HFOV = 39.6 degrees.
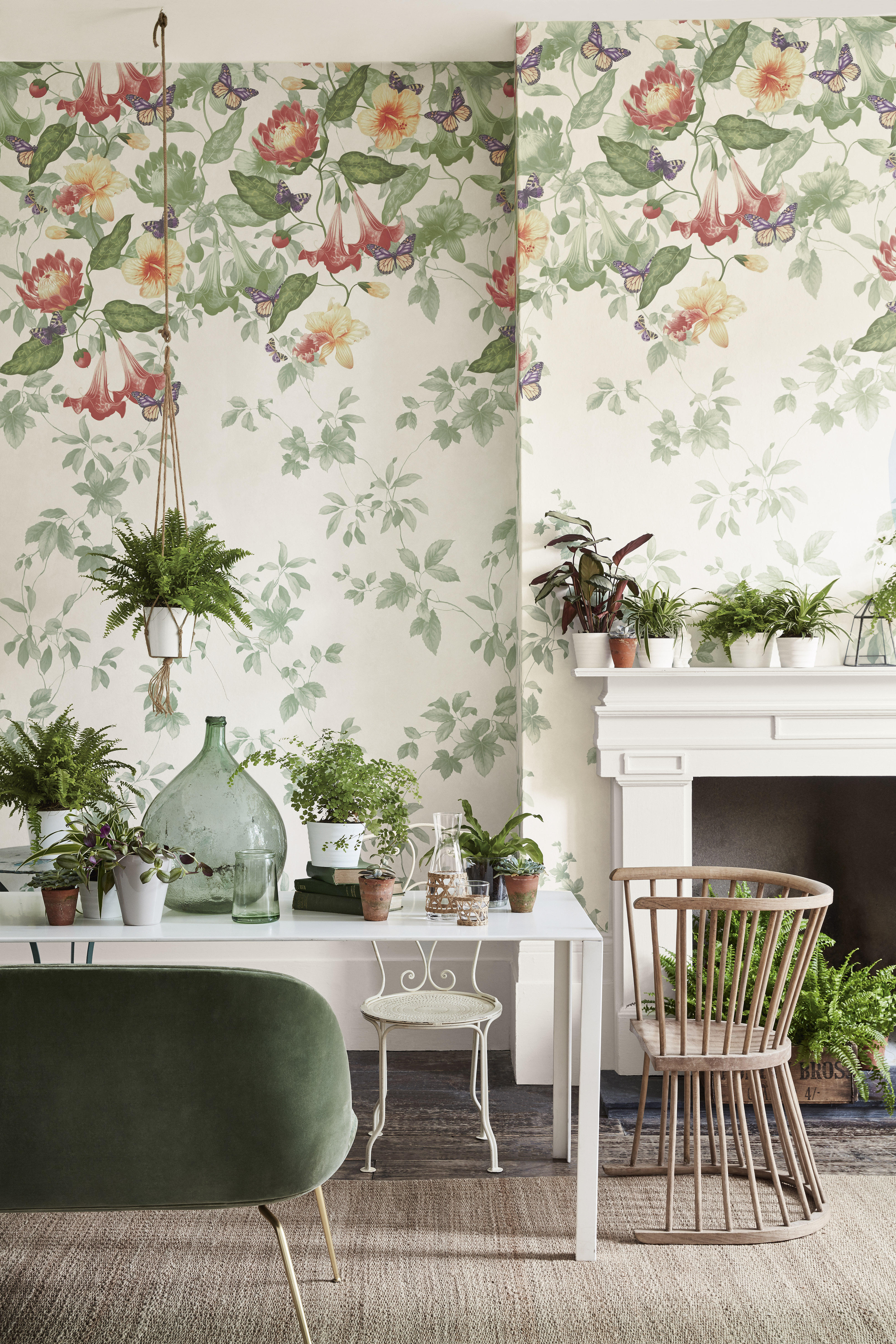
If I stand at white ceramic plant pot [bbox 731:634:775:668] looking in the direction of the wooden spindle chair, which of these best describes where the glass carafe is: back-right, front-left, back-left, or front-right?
front-right

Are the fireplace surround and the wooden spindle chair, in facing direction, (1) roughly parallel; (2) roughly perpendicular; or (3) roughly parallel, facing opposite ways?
roughly perpendicular

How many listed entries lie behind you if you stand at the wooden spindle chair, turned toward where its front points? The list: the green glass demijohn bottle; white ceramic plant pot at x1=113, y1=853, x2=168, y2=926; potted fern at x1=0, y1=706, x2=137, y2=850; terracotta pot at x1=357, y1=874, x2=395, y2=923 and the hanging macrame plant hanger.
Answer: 0

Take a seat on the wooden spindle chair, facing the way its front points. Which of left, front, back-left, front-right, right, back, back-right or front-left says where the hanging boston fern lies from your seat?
front

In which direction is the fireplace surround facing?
toward the camera

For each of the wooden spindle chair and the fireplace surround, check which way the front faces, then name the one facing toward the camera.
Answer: the fireplace surround

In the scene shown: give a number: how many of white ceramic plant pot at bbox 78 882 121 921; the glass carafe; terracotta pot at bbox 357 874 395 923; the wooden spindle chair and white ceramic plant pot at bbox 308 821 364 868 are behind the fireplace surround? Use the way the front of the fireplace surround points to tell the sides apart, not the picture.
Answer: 0

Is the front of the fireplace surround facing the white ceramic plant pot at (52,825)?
no

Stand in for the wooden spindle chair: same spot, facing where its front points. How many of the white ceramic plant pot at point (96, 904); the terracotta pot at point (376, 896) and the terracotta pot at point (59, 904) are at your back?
0
